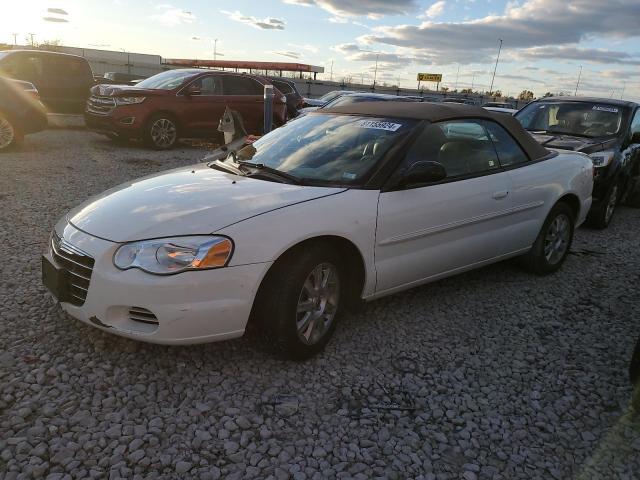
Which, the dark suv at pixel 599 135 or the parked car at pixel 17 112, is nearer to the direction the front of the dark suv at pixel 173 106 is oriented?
the parked car

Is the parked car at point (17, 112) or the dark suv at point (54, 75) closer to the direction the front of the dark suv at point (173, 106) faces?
the parked car

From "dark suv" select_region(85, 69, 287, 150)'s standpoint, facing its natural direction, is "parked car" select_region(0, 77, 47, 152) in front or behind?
in front

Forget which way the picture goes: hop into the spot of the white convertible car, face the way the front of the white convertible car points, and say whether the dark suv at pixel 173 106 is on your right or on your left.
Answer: on your right

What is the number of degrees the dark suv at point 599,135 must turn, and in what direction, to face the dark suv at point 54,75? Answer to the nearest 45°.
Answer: approximately 45° to its right

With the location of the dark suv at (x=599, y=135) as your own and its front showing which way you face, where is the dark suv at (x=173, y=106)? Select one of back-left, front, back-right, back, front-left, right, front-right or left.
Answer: front-right

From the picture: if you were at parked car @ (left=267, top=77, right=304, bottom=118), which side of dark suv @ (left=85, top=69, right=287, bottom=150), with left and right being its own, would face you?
back

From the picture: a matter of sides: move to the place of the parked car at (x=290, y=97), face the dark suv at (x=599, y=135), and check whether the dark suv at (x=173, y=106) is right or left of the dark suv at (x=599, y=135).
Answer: right

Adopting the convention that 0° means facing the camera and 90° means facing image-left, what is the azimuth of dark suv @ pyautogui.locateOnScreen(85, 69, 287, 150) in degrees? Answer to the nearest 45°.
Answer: approximately 45°

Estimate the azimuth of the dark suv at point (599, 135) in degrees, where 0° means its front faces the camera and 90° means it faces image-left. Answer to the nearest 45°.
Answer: approximately 45°
